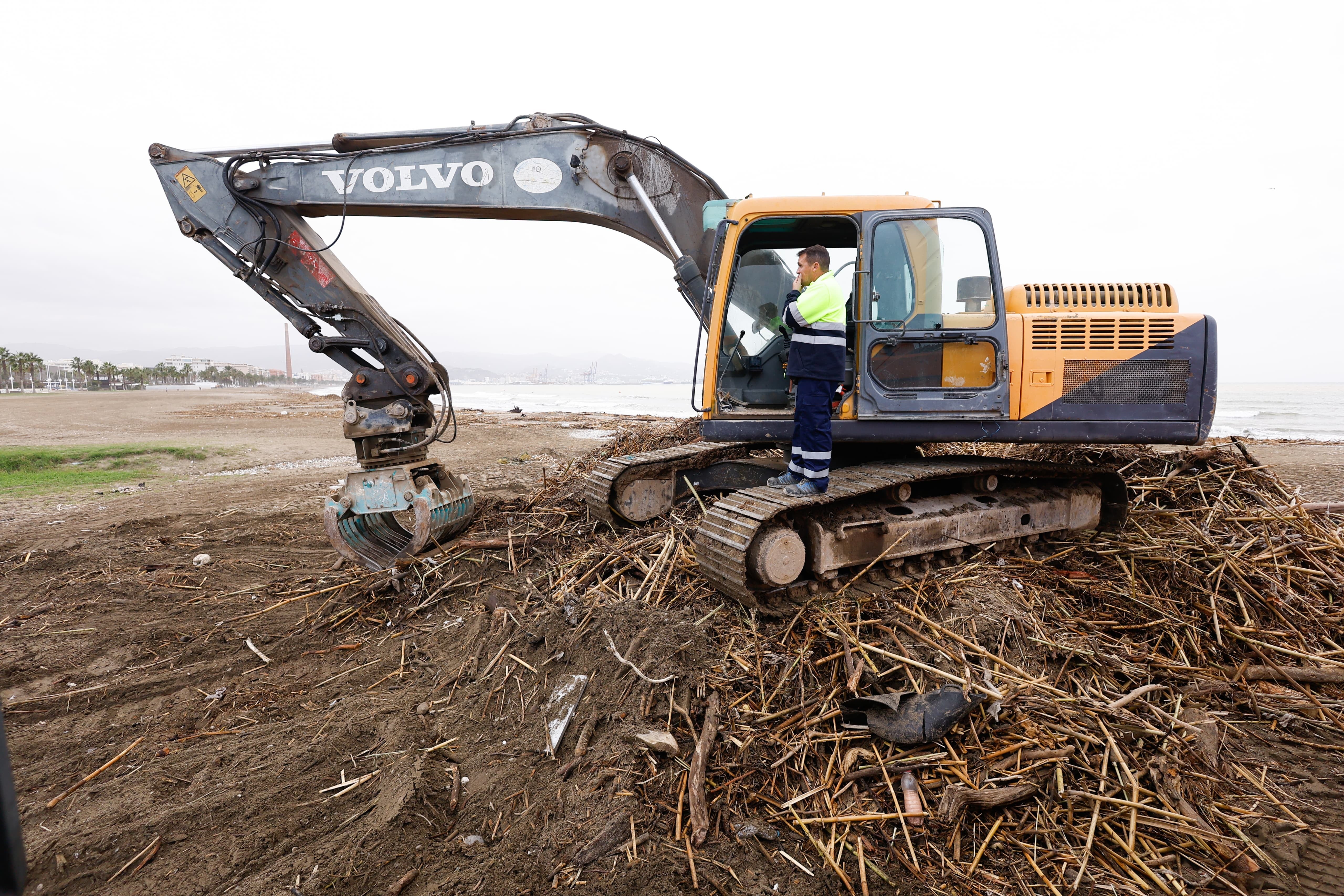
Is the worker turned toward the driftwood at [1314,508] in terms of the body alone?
no

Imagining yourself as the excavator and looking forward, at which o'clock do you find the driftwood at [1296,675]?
The driftwood is roughly at 7 o'clock from the excavator.

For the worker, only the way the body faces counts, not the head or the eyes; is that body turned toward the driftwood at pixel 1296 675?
no

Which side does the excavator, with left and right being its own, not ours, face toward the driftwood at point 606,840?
left

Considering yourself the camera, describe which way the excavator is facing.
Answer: facing to the left of the viewer

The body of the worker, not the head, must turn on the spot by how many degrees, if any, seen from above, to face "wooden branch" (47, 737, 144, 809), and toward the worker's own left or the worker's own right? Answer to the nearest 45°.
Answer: approximately 45° to the worker's own left

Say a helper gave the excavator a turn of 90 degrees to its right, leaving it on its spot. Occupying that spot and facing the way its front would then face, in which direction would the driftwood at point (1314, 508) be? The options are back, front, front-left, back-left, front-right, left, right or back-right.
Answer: right

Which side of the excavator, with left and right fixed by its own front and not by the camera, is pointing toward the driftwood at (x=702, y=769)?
left

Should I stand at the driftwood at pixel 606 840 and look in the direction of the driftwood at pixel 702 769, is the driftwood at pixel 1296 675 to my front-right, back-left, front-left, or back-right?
front-right

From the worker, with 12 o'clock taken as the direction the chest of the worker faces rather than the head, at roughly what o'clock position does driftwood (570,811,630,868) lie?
The driftwood is roughly at 10 o'clock from the worker.

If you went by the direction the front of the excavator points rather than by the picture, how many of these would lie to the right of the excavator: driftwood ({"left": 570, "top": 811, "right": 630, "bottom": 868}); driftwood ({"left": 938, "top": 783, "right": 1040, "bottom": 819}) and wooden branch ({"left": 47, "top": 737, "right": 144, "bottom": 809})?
0

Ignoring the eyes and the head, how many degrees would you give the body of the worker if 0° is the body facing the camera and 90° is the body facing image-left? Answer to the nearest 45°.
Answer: approximately 90°

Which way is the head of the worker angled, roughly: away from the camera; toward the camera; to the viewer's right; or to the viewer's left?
to the viewer's left

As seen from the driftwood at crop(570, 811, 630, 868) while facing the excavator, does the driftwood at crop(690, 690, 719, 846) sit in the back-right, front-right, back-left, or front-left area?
front-right
